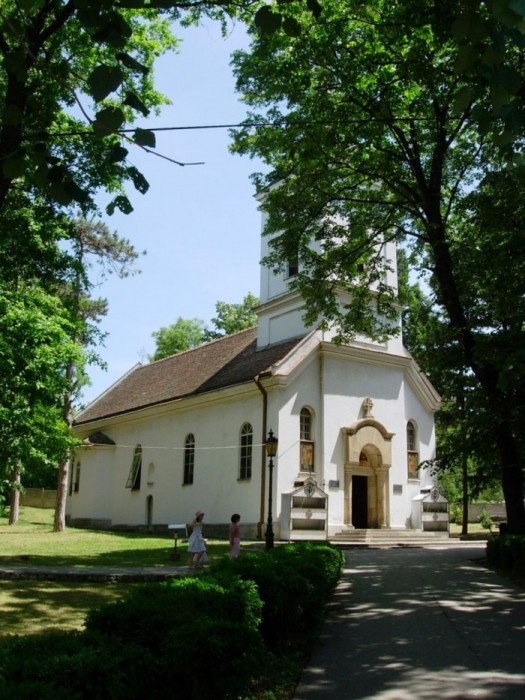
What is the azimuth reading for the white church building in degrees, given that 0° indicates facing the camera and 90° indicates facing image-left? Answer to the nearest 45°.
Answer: approximately 315°

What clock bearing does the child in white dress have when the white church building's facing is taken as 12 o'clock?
The child in white dress is roughly at 2 o'clock from the white church building.

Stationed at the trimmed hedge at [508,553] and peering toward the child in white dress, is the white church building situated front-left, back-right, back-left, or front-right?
front-right

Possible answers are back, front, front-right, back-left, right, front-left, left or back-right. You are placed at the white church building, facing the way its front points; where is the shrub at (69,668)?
front-right

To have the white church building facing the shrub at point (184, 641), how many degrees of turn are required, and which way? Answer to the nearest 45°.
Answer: approximately 45° to its right

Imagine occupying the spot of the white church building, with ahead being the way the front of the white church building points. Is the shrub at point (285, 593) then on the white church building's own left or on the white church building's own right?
on the white church building's own right

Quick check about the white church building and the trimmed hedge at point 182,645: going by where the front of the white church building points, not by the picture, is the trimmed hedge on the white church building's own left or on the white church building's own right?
on the white church building's own right
